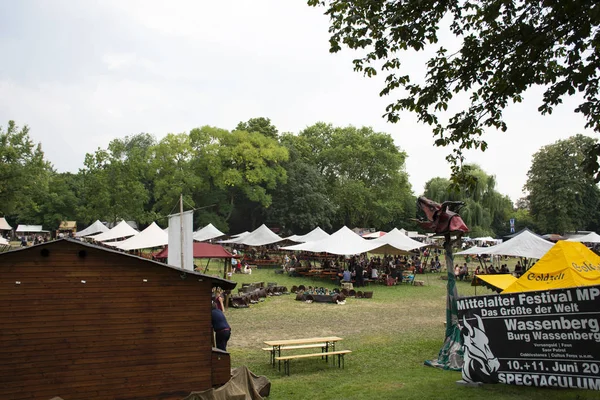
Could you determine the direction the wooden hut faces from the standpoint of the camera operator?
facing to the right of the viewer

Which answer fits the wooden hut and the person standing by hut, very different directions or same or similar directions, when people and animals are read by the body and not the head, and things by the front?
very different directions

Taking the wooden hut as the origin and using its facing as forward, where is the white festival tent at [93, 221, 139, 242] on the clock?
The white festival tent is roughly at 9 o'clock from the wooden hut.

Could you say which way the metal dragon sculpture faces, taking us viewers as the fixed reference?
facing to the left of the viewer

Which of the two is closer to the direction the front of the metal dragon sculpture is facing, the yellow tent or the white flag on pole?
the white flag on pole

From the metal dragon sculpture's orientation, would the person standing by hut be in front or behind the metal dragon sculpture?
in front

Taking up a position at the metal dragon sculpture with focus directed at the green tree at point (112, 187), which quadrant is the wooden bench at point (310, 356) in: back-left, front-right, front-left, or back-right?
front-left

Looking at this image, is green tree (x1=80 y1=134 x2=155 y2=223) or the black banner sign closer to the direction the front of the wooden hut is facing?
the black banner sign
